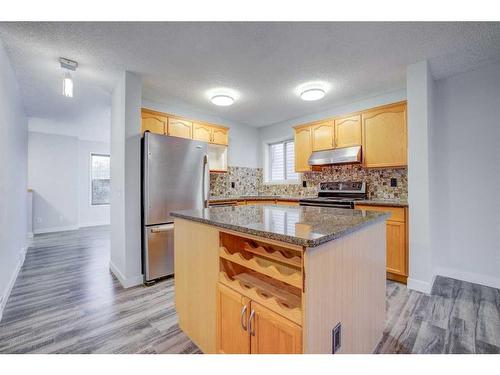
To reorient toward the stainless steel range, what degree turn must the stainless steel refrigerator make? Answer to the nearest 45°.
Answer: approximately 45° to its left

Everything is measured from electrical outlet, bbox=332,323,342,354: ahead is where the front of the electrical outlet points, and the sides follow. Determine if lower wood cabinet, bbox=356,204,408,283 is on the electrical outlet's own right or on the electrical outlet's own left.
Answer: on the electrical outlet's own left

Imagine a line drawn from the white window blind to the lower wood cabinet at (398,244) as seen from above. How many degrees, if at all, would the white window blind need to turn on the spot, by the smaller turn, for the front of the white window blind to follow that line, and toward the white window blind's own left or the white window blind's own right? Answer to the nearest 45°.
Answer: approximately 90° to the white window blind's own left

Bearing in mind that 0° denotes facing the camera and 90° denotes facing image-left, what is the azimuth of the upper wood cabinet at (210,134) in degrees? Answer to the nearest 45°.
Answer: approximately 315°

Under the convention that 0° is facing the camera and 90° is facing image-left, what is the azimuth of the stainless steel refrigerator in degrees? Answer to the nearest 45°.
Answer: approximately 315°

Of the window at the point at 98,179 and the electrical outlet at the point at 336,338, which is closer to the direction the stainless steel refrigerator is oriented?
the electrical outlet

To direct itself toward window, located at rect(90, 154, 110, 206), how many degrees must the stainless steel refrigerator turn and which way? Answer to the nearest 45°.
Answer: approximately 180°

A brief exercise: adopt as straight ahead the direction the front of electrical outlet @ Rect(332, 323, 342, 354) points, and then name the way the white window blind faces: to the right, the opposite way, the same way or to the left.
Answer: to the right

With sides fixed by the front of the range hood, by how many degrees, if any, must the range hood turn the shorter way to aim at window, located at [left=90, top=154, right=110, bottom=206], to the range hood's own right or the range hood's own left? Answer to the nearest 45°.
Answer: approximately 45° to the range hood's own right
